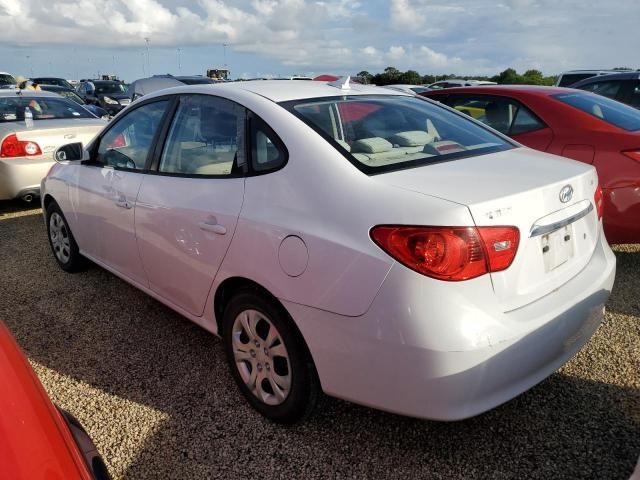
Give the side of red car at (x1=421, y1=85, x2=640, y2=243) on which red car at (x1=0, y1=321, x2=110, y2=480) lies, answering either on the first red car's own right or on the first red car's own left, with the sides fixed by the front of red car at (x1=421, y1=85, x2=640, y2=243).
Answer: on the first red car's own left

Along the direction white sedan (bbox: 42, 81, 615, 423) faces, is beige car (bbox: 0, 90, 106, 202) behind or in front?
in front

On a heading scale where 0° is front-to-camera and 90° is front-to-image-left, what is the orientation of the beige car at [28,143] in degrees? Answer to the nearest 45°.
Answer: approximately 135°

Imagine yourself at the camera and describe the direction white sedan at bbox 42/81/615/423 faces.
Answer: facing away from the viewer and to the left of the viewer

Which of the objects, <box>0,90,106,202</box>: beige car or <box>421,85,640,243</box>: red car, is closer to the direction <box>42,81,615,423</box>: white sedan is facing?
the beige car

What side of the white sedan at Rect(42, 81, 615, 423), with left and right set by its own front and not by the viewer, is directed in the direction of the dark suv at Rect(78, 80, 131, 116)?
front

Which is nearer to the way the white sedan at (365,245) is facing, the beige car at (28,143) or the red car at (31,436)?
the beige car

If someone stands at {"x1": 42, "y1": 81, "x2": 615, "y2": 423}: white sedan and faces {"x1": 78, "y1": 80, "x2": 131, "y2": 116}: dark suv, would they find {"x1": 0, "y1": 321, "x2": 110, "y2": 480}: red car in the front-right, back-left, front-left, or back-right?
back-left

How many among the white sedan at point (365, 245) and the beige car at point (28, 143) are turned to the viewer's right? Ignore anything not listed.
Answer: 0

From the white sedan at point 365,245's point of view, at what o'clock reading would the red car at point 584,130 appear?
The red car is roughly at 3 o'clock from the white sedan.

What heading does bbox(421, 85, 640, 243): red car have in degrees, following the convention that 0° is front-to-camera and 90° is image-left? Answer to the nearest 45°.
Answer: approximately 135°
